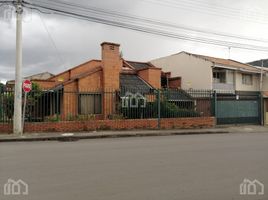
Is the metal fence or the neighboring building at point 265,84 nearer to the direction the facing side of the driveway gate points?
the metal fence

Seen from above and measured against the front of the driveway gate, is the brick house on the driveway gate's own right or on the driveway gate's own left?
on the driveway gate's own right

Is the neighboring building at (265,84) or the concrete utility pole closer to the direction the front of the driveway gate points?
the concrete utility pole

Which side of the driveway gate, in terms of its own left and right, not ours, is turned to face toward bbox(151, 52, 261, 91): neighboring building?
back

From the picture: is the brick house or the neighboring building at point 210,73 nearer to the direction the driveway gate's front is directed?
the brick house

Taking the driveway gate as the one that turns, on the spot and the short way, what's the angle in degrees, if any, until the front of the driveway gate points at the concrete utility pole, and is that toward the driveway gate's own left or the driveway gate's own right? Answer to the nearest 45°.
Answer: approximately 45° to the driveway gate's own right

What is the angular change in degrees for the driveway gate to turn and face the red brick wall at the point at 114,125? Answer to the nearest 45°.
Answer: approximately 45° to its right

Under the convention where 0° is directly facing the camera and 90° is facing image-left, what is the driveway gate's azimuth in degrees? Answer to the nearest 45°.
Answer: approximately 0°
